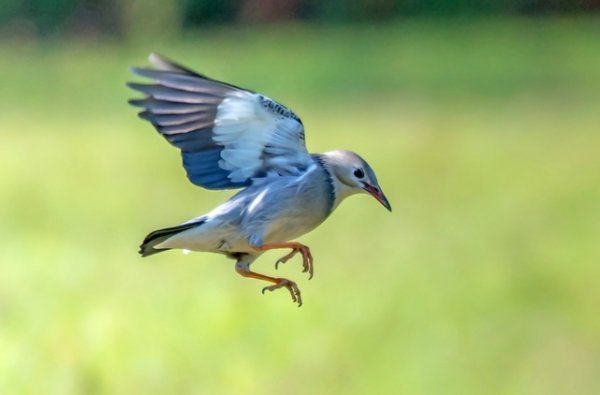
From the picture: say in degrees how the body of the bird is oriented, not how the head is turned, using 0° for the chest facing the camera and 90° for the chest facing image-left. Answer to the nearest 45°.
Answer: approximately 270°
